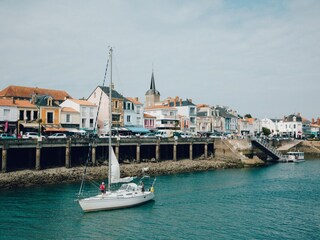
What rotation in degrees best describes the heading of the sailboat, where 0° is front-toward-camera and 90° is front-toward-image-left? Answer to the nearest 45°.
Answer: approximately 45°
